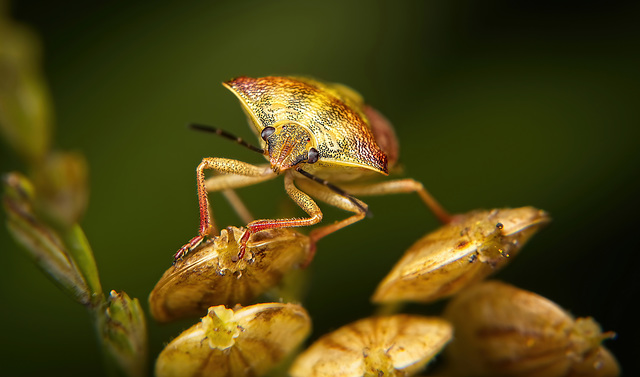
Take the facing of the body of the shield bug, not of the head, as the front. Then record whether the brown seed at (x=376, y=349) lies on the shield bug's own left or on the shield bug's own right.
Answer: on the shield bug's own left

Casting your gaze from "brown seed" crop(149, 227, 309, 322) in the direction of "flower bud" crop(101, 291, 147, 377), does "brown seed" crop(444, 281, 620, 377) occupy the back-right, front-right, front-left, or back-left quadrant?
back-left

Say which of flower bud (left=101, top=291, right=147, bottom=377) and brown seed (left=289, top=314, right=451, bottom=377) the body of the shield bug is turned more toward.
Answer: the flower bud

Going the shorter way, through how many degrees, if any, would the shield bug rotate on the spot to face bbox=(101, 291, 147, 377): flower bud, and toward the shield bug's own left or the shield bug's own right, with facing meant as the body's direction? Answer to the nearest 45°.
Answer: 0° — it already faces it

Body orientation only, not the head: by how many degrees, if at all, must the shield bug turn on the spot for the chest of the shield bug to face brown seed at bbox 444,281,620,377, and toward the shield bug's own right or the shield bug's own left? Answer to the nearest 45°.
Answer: approximately 90° to the shield bug's own left

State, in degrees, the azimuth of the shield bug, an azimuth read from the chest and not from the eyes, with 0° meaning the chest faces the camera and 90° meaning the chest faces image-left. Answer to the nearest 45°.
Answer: approximately 45°

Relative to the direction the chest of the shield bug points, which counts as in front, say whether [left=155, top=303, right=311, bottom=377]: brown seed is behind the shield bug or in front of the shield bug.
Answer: in front
